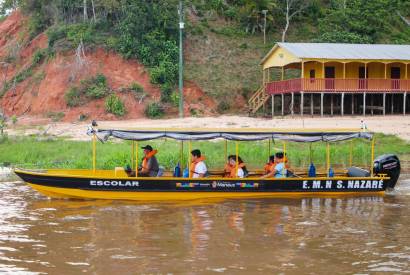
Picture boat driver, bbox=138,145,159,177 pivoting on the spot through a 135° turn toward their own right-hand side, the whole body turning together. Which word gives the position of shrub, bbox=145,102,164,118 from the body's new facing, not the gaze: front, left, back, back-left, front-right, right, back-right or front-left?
front-left

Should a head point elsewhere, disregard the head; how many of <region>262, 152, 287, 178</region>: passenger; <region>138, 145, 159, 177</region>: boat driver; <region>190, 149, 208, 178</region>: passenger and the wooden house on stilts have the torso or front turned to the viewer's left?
3

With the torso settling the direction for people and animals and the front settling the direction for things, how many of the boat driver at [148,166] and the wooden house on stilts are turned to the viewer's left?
1

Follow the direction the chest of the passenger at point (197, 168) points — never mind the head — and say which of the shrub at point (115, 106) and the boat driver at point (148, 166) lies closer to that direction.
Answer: the boat driver

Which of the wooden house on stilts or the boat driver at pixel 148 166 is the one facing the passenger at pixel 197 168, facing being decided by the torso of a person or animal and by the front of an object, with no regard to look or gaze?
the wooden house on stilts

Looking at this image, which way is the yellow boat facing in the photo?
to the viewer's left

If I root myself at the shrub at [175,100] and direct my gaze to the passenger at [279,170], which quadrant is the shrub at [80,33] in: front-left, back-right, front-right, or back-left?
back-right

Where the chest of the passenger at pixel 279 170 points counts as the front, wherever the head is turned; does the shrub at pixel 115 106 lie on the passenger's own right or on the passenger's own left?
on the passenger's own right

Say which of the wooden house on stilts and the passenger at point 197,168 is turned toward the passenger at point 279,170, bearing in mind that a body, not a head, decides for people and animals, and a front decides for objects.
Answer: the wooden house on stilts

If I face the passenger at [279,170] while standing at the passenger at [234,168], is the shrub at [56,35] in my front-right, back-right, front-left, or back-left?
back-left
